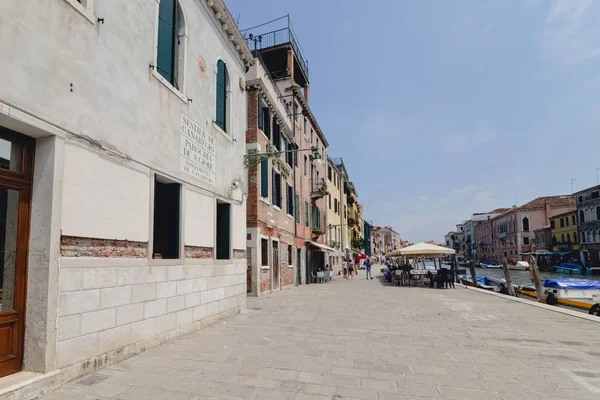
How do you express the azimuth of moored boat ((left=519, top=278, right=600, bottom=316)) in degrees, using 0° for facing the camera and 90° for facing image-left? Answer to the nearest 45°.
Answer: approximately 135°

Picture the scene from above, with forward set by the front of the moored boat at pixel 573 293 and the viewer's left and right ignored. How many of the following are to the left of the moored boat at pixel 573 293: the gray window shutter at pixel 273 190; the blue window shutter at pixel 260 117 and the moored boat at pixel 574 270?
2

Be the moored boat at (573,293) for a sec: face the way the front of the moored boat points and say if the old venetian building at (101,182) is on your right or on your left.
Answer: on your left

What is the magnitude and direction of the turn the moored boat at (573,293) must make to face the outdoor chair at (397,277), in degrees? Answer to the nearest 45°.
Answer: approximately 45° to its left

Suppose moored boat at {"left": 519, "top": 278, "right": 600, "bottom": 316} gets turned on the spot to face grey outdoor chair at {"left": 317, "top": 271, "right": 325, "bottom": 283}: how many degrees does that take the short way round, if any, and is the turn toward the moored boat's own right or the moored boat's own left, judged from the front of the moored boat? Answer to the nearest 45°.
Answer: approximately 45° to the moored boat's own left

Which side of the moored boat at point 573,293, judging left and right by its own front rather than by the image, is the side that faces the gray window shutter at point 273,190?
left

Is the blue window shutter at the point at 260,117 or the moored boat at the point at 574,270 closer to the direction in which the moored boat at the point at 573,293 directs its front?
the moored boat

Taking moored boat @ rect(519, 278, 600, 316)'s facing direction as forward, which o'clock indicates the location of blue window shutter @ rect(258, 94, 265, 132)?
The blue window shutter is roughly at 9 o'clock from the moored boat.

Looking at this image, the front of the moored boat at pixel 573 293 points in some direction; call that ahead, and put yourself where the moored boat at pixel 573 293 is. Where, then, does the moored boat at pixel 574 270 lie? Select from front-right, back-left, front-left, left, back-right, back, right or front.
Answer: front-right
